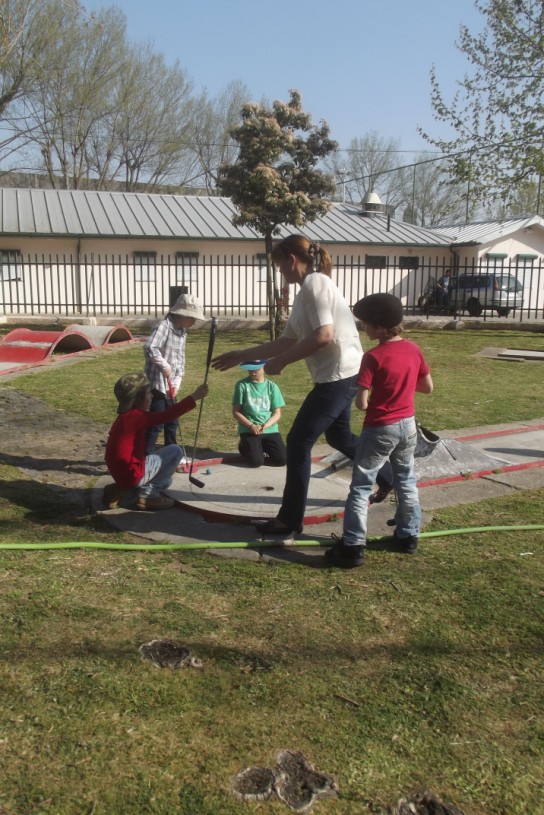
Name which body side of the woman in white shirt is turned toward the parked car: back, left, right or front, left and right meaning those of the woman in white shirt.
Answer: right

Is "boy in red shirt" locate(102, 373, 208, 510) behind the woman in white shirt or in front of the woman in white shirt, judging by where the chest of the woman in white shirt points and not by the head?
in front

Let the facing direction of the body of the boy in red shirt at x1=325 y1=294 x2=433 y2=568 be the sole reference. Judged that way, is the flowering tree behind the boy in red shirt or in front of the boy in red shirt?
in front

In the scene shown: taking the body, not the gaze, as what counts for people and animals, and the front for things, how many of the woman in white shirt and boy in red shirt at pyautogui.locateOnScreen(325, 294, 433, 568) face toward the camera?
0

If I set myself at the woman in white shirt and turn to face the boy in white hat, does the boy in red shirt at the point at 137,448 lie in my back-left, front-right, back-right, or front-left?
front-left

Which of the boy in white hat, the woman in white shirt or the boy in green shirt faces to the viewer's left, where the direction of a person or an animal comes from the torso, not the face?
the woman in white shirt

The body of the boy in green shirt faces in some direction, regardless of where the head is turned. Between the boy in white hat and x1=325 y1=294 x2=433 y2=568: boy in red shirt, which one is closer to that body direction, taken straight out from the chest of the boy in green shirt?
the boy in red shirt

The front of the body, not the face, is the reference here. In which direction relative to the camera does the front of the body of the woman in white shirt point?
to the viewer's left

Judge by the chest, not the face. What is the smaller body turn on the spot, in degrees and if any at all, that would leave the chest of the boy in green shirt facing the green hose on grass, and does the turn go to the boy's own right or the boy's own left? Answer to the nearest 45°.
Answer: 0° — they already face it

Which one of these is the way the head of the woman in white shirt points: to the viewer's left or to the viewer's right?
to the viewer's left

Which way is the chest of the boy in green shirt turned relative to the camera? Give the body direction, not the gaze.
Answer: toward the camera

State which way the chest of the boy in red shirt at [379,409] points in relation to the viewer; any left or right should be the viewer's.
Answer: facing away from the viewer and to the left of the viewer

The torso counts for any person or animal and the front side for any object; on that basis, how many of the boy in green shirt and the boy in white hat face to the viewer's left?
0

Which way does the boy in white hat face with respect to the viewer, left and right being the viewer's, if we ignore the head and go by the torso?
facing the viewer and to the right of the viewer
